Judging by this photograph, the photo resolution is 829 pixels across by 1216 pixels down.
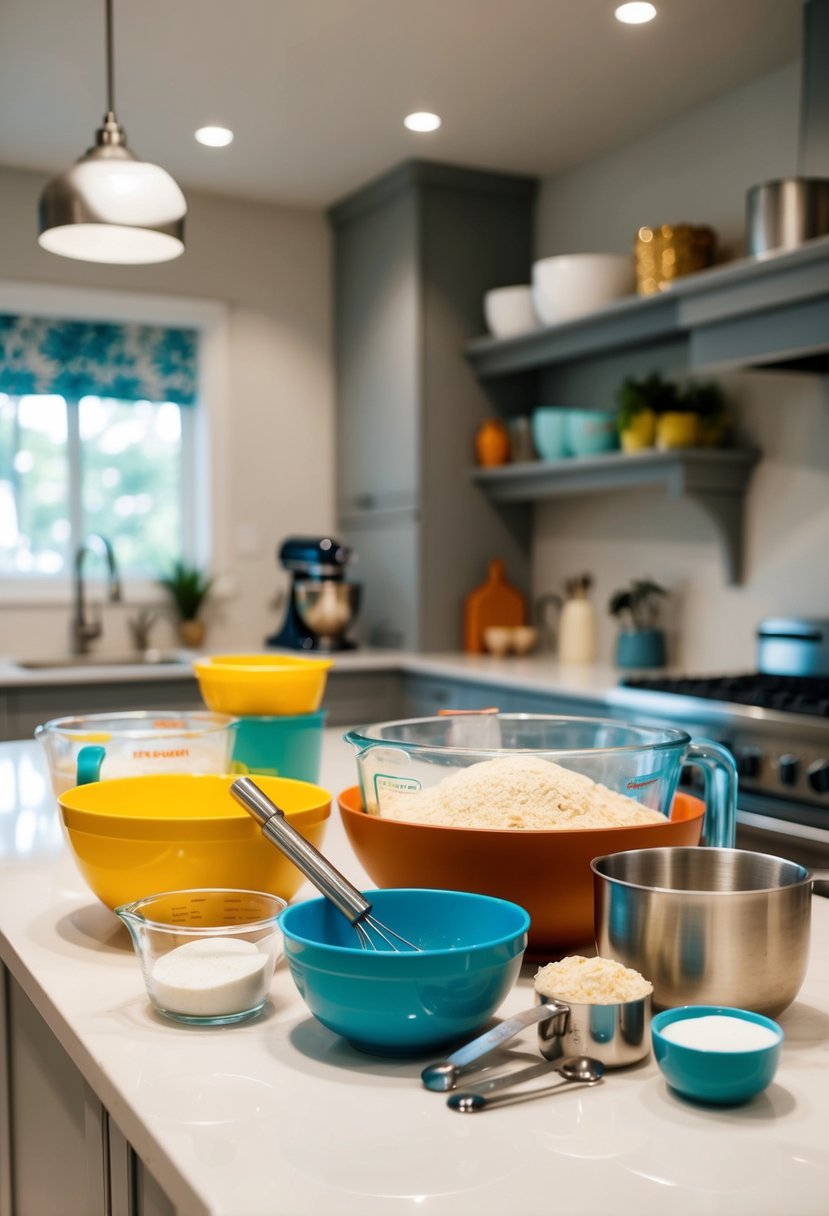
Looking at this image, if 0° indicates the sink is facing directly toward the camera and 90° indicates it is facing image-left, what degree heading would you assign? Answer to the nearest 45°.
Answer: approximately 0°

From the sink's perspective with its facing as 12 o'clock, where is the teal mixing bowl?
The teal mixing bowl is roughly at 12 o'clock from the sink.

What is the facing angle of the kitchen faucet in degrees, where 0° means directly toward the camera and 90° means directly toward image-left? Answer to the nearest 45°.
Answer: approximately 315°

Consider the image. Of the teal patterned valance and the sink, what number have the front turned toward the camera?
2

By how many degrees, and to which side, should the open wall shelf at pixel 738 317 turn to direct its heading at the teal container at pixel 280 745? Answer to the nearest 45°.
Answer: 0° — it already faces it

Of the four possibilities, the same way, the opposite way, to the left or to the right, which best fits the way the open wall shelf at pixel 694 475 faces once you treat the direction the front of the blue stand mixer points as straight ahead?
to the right

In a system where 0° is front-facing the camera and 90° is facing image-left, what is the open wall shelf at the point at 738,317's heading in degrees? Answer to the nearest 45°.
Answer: approximately 45°

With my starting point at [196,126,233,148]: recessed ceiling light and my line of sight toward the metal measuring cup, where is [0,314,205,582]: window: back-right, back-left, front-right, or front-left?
back-right
